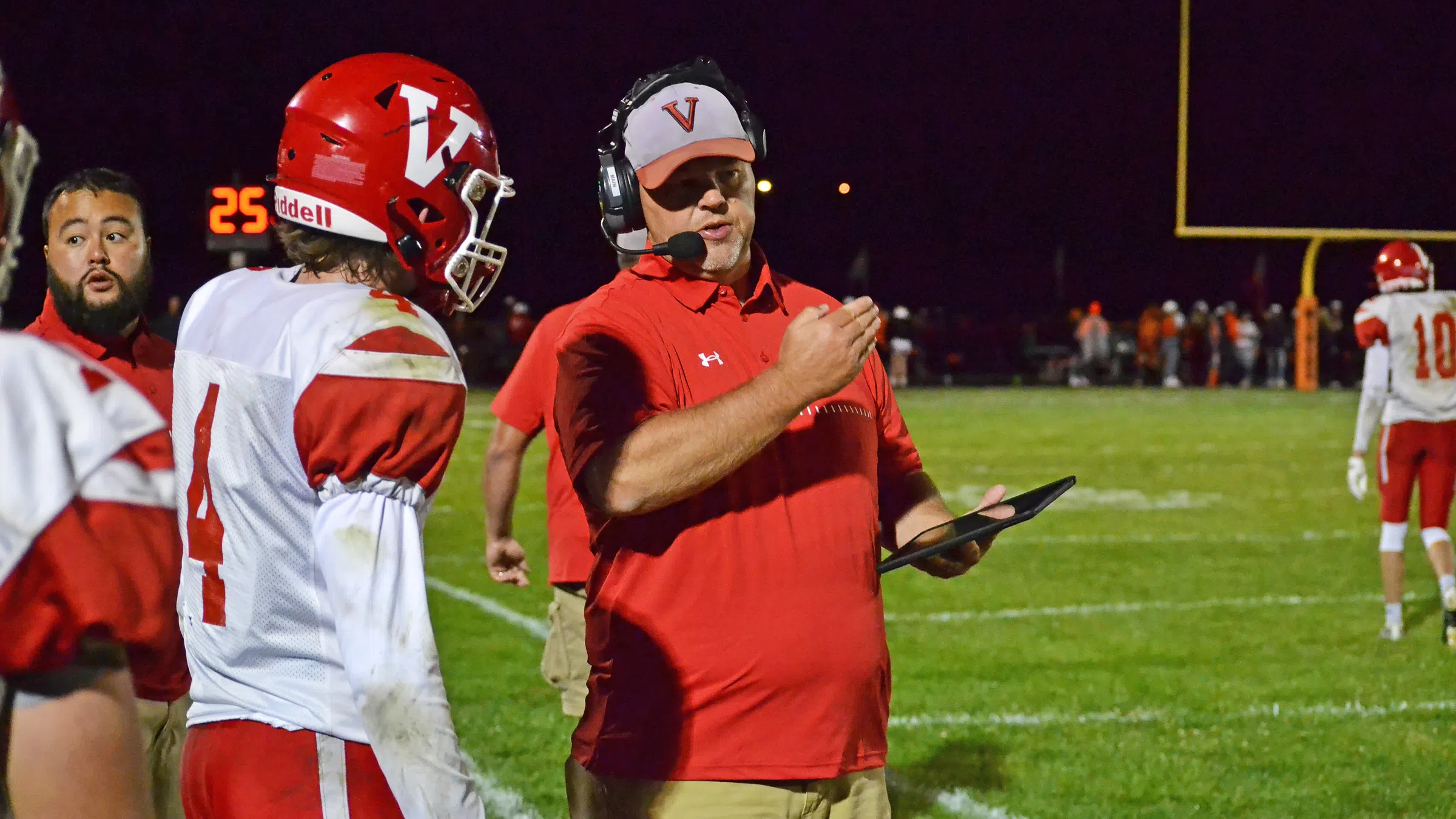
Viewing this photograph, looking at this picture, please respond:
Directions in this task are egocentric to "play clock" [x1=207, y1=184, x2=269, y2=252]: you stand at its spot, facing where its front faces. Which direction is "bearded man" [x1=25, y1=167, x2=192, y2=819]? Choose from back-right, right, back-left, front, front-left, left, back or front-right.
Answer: front

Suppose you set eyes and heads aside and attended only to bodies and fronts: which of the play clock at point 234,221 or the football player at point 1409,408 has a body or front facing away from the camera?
the football player

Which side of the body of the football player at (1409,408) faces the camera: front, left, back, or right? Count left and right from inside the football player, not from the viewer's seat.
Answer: back

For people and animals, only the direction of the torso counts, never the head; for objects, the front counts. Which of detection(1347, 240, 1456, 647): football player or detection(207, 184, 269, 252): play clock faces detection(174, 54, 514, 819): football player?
the play clock

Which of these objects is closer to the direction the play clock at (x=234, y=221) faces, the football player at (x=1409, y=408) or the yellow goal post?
the football player

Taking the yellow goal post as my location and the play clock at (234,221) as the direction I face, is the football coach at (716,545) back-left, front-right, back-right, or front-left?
front-left

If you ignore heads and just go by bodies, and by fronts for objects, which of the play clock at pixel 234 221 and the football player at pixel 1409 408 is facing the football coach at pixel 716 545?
the play clock

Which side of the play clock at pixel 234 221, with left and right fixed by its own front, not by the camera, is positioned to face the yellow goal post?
left

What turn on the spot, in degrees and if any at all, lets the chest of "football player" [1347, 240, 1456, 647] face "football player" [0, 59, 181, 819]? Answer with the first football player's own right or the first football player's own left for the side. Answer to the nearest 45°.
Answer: approximately 180°

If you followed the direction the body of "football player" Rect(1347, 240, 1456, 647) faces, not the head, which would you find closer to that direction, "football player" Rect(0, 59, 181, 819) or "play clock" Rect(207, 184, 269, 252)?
the play clock

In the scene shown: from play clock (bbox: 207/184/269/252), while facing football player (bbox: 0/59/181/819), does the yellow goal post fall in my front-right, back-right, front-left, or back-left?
back-left

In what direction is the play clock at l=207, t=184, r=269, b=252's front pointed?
toward the camera

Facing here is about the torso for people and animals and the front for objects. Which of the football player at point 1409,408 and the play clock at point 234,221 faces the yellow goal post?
the football player

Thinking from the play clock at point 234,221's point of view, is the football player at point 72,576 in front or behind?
in front

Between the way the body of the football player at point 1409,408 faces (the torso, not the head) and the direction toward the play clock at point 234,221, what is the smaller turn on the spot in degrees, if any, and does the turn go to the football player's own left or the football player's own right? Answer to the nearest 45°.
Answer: approximately 90° to the football player's own left

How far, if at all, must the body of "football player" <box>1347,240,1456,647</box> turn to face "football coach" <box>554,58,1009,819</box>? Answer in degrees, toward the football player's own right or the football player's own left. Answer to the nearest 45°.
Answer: approximately 180°

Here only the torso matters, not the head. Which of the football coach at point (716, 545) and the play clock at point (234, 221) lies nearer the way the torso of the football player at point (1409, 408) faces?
the play clock

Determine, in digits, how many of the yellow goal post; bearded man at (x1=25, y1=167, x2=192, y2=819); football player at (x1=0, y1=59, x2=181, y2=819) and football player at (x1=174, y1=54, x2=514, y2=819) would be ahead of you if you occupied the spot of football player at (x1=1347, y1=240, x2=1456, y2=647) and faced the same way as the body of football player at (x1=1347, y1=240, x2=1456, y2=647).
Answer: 1

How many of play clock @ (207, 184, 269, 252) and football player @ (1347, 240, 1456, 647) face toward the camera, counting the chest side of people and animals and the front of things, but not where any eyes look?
1
